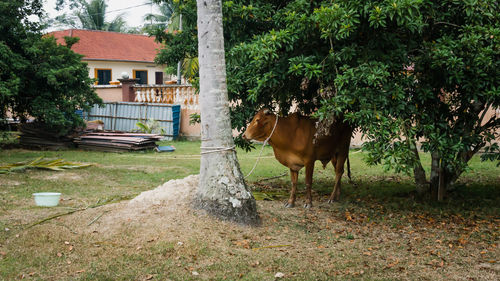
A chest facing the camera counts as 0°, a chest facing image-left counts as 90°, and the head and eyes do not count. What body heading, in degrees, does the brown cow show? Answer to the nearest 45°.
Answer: approximately 45°

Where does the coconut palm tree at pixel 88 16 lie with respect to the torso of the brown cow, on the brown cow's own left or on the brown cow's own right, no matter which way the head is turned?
on the brown cow's own right

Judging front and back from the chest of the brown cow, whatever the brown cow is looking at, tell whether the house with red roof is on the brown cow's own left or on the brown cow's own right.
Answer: on the brown cow's own right

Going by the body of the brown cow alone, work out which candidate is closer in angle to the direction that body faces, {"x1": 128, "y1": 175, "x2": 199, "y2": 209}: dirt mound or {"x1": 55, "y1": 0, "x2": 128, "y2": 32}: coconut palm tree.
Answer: the dirt mound

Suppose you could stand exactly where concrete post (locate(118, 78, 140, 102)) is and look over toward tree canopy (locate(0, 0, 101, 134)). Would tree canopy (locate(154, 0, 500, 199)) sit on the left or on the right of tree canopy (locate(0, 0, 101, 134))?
left

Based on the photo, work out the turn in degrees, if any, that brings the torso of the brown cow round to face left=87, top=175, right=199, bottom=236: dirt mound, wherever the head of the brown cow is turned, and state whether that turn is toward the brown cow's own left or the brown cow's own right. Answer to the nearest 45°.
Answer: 0° — it already faces it
